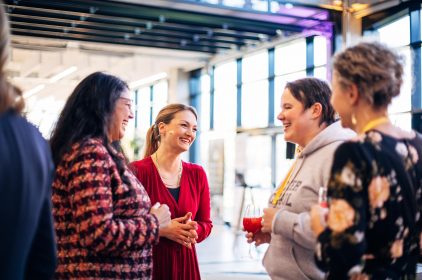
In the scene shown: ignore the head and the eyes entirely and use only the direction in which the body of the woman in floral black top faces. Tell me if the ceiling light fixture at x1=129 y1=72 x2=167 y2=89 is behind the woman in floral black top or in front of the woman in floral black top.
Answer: in front

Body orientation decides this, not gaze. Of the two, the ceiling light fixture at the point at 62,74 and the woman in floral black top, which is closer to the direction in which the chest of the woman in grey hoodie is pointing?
the ceiling light fixture

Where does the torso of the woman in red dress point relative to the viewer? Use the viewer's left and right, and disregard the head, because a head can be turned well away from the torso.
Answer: facing the viewer and to the right of the viewer

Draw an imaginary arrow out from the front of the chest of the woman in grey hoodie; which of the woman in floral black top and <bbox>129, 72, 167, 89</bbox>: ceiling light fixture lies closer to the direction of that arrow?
the ceiling light fixture

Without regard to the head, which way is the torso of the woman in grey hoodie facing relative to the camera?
to the viewer's left

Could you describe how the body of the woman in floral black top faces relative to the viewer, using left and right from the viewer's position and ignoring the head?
facing away from the viewer and to the left of the viewer

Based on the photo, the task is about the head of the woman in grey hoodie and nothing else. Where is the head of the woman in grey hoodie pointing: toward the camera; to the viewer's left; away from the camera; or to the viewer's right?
to the viewer's left

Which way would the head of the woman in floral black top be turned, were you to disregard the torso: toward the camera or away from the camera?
away from the camera

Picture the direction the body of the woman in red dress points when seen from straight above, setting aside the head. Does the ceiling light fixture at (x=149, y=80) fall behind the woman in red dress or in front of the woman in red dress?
behind

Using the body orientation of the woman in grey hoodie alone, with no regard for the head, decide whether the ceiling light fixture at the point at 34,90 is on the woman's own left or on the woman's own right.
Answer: on the woman's own right
